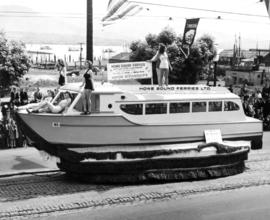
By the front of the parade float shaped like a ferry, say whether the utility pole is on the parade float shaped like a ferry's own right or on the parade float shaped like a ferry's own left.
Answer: on the parade float shaped like a ferry's own right

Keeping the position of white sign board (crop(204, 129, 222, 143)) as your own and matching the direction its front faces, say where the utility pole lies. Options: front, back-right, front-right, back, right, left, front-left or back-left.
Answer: back-right

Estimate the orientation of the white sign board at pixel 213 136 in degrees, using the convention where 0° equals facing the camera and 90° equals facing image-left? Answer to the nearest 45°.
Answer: approximately 0°

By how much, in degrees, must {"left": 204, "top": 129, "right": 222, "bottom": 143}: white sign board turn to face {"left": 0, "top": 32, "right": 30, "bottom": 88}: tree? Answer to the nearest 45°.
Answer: approximately 135° to its right

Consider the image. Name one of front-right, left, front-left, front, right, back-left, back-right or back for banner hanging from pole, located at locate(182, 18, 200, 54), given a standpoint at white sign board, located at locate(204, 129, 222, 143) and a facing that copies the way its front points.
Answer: back

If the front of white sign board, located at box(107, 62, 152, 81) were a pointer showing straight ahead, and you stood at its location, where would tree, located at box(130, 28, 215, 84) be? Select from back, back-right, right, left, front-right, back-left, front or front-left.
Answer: back

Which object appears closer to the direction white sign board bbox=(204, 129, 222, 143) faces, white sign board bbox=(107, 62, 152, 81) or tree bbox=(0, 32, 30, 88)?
the white sign board

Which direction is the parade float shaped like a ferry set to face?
to the viewer's left

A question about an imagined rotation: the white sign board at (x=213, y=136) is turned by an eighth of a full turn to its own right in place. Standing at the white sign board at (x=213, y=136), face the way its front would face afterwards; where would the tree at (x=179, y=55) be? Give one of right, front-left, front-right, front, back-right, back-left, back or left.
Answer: back-right

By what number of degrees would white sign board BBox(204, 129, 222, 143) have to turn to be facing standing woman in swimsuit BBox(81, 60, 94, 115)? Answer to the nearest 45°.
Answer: approximately 45° to its right
